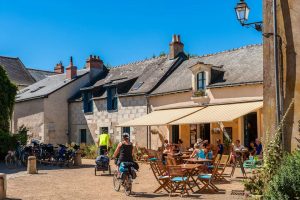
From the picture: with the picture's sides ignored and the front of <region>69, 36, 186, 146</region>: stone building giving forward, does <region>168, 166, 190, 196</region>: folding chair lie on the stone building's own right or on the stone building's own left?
on the stone building's own left

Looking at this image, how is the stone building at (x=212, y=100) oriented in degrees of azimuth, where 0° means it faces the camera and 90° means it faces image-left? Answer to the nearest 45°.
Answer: approximately 45°

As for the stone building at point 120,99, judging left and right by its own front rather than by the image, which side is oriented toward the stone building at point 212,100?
left

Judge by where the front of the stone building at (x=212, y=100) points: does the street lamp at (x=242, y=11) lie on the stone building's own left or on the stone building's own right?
on the stone building's own left

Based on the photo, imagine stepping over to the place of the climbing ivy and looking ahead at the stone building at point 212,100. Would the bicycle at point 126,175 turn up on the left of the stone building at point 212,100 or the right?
right

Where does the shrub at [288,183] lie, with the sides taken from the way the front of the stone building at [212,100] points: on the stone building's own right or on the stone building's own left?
on the stone building's own left

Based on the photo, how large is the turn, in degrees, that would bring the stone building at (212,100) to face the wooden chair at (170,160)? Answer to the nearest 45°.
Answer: approximately 45° to its left
